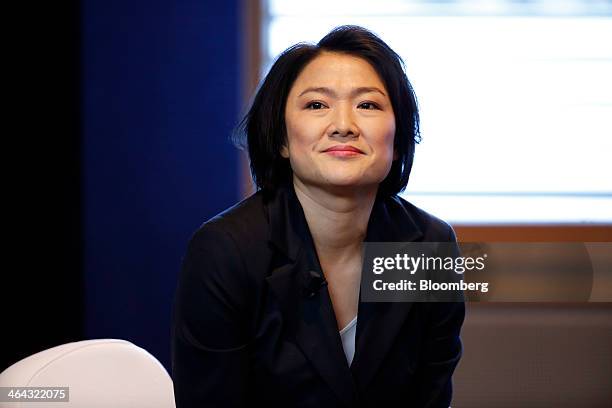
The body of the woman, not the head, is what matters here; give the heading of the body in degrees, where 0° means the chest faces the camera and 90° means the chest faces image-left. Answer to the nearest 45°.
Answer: approximately 0°
